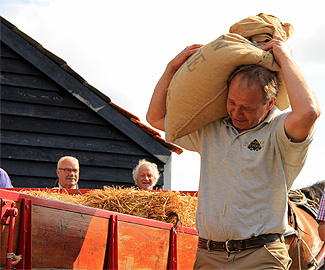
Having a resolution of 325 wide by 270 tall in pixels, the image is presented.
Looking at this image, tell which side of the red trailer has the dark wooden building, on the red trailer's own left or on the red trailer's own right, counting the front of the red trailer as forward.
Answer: on the red trailer's own left

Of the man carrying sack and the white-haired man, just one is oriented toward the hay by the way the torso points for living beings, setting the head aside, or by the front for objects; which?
the white-haired man

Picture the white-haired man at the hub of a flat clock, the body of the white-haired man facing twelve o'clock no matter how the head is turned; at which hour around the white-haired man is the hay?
The hay is roughly at 12 o'clock from the white-haired man.

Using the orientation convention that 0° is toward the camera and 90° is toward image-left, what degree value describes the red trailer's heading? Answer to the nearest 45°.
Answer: approximately 225°

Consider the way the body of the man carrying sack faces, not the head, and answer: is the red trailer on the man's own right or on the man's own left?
on the man's own right

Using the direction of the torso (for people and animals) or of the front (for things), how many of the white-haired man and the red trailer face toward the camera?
1

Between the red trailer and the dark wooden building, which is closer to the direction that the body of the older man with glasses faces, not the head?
the red trailer

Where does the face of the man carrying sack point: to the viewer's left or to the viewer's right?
to the viewer's left

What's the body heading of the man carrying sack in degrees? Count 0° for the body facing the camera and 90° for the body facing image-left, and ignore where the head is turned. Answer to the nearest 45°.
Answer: approximately 45°

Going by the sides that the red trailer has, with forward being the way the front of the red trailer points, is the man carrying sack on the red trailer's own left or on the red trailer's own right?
on the red trailer's own right

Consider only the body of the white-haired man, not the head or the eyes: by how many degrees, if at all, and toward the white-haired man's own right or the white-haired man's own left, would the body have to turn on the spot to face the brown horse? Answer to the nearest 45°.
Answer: approximately 45° to the white-haired man's own left
